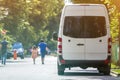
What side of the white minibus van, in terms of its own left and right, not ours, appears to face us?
back
